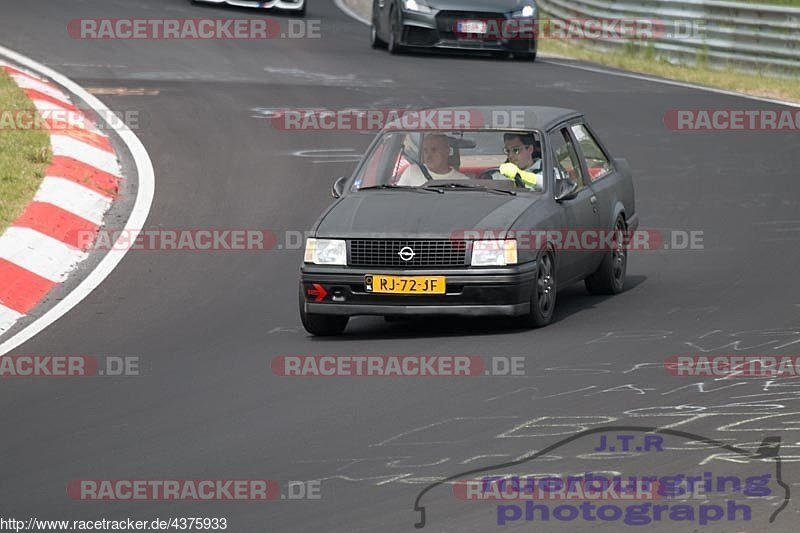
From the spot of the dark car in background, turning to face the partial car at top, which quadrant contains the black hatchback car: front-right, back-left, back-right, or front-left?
back-left

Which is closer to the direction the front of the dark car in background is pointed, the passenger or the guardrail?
the passenger

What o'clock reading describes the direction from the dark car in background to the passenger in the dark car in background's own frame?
The passenger is roughly at 12 o'clock from the dark car in background.

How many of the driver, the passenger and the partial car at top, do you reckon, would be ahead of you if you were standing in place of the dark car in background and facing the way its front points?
2

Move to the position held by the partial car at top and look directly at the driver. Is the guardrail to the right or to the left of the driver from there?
left

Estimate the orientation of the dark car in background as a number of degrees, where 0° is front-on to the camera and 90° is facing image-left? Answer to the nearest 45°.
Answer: approximately 0°

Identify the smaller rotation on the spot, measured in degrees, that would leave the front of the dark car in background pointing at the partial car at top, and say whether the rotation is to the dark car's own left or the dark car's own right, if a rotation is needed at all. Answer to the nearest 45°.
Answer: approximately 135° to the dark car's own right

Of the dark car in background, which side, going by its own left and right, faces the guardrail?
left

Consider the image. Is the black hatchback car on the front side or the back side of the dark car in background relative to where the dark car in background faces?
on the front side

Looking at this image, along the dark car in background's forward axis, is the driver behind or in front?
in front
